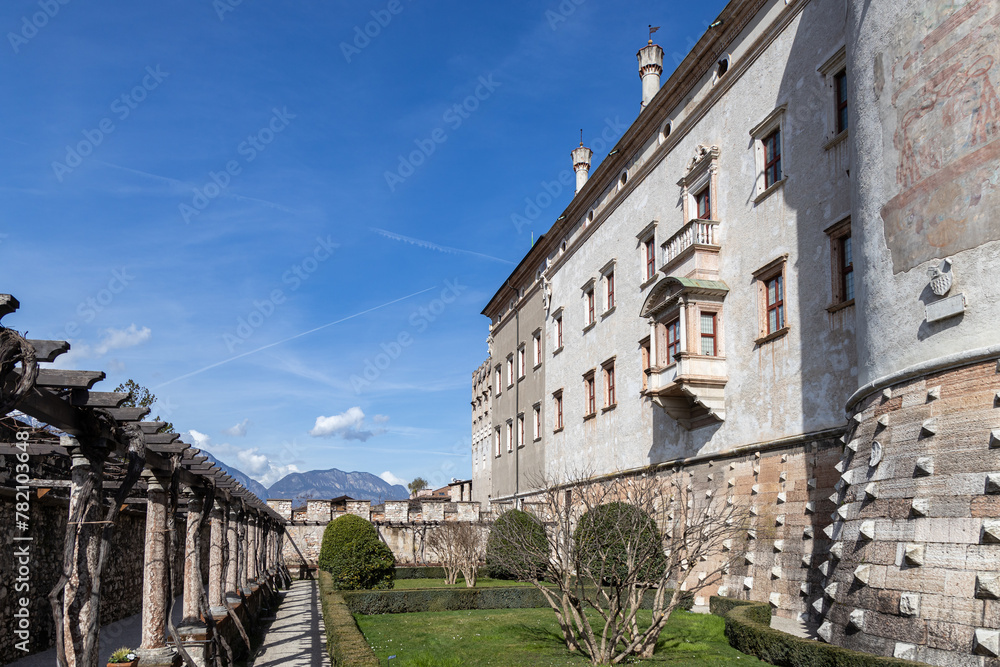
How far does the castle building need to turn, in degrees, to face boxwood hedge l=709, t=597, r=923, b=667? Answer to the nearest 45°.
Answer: approximately 45° to its left

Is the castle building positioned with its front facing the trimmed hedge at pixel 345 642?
yes

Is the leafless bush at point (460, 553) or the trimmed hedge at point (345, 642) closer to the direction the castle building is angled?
the trimmed hedge

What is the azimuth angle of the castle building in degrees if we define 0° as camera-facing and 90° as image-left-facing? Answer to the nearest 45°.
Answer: approximately 45°

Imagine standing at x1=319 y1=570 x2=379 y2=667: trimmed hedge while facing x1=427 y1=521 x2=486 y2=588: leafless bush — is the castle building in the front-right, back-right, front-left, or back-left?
front-right

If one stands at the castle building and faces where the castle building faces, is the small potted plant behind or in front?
in front

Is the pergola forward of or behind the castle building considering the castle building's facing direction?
forward
